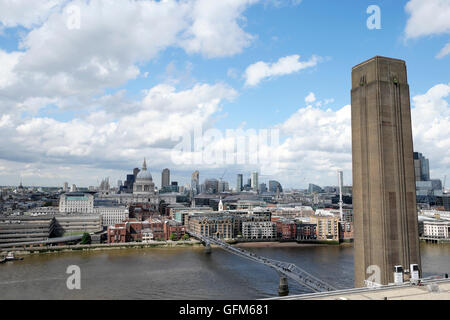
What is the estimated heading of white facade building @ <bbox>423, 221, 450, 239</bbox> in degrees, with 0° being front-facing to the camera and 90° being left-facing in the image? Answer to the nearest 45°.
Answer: approximately 0°

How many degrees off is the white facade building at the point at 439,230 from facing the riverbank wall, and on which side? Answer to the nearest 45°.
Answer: approximately 45° to its right

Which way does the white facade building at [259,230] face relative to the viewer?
toward the camera

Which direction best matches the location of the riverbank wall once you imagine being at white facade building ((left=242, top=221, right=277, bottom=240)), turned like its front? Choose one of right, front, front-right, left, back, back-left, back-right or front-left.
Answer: front-right

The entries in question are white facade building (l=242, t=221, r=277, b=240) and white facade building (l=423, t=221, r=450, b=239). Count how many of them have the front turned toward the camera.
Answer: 2

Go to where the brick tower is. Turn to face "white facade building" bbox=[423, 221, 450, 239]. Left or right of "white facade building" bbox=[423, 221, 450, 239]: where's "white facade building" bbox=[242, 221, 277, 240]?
left

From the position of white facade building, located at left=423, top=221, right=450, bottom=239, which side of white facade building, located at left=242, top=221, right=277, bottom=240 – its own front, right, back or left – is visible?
left

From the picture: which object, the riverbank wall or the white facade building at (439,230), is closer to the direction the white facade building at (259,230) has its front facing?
the riverbank wall

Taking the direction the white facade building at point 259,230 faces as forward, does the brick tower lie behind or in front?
in front

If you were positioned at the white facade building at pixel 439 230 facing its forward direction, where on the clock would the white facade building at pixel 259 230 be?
the white facade building at pixel 259 230 is roughly at 2 o'clock from the white facade building at pixel 439 230.

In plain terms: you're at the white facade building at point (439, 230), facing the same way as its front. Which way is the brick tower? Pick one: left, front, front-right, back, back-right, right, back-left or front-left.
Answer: front
